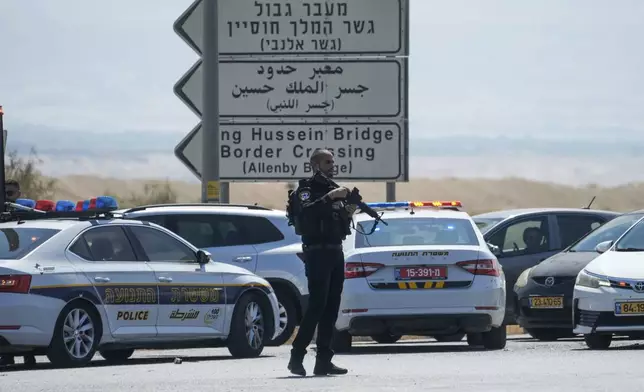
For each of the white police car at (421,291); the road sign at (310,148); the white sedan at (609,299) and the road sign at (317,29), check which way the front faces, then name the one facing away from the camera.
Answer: the white police car

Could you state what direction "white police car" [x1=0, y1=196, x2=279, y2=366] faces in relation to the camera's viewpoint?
facing away from the viewer and to the right of the viewer

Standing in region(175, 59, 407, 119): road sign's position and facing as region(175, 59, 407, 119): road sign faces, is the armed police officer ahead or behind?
ahead

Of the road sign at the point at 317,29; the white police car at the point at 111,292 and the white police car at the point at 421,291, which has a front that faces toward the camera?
the road sign

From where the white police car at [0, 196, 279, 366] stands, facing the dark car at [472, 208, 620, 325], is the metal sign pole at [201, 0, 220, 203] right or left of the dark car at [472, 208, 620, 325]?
left

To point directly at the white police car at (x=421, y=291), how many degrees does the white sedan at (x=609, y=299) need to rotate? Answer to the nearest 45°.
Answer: approximately 45° to its right

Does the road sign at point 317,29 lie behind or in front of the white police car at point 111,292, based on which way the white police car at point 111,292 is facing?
in front

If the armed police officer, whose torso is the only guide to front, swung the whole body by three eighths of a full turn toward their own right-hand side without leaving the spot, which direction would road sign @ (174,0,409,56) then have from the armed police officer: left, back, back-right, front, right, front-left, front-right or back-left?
right
